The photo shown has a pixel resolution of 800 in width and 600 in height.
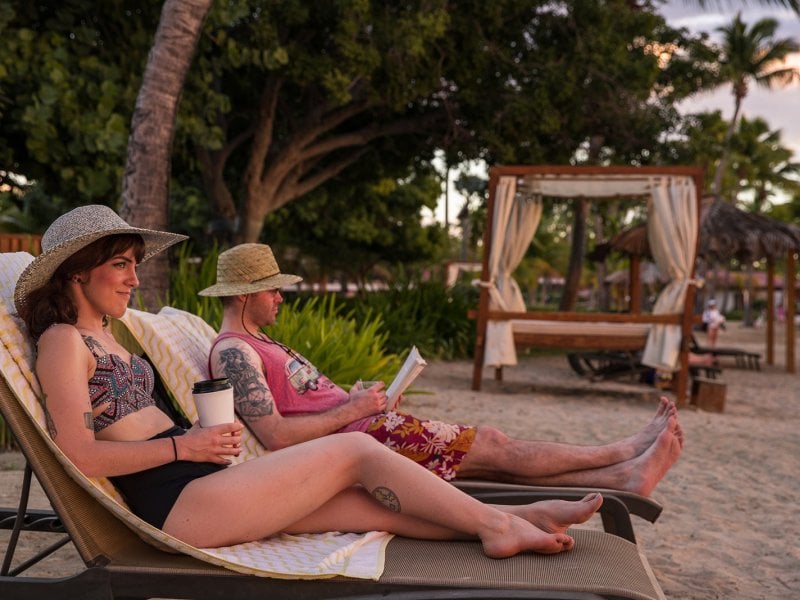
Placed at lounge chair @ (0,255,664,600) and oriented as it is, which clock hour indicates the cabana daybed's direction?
The cabana daybed is roughly at 10 o'clock from the lounge chair.

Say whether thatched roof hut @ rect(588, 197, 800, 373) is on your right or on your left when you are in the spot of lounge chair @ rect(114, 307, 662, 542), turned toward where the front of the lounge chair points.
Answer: on your left

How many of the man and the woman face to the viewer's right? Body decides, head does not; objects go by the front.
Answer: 2

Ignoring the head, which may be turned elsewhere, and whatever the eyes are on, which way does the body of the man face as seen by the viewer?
to the viewer's right

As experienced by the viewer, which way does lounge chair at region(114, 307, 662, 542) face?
facing to the right of the viewer

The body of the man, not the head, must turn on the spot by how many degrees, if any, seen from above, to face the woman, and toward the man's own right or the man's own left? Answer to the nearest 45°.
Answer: approximately 135° to the man's own right

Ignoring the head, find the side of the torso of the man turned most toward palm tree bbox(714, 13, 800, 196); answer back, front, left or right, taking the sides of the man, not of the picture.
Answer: left

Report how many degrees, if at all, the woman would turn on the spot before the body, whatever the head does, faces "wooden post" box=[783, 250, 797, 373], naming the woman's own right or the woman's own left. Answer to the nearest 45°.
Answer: approximately 45° to the woman's own left

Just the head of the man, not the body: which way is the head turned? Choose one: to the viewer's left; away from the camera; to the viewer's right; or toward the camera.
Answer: to the viewer's right

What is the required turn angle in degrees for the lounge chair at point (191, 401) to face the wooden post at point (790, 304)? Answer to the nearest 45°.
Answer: approximately 45° to its left

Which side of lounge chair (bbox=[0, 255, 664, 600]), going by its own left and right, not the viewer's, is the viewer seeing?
right

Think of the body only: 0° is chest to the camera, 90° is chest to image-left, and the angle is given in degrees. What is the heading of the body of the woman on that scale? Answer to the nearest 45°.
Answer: approximately 270°

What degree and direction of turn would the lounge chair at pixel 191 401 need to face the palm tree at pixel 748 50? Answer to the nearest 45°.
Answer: approximately 45° to its left

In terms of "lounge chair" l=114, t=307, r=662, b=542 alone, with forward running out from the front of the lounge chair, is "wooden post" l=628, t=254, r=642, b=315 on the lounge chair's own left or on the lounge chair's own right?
on the lounge chair's own left
